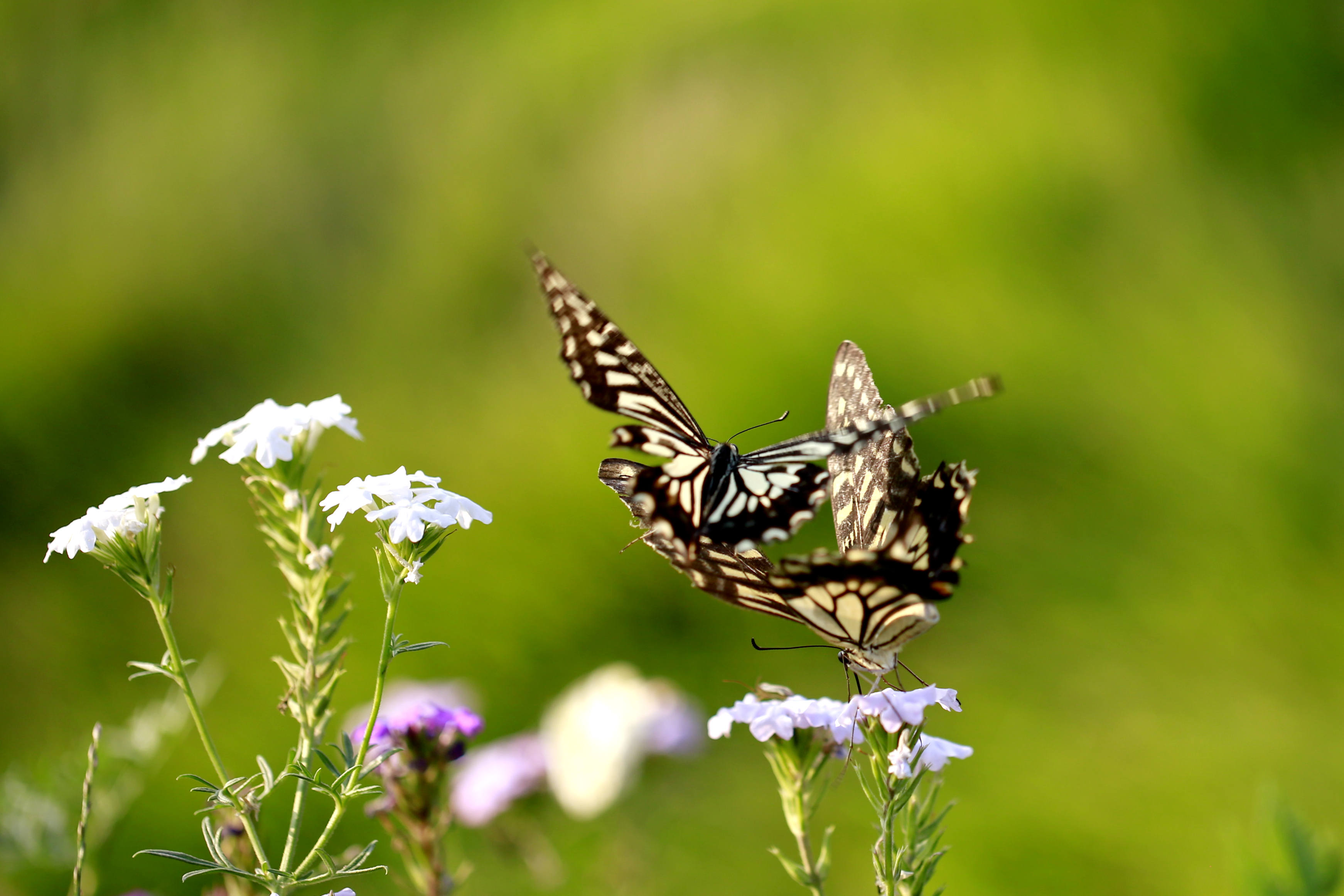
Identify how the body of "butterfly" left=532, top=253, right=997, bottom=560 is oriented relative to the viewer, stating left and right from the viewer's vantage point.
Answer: facing away from the viewer
